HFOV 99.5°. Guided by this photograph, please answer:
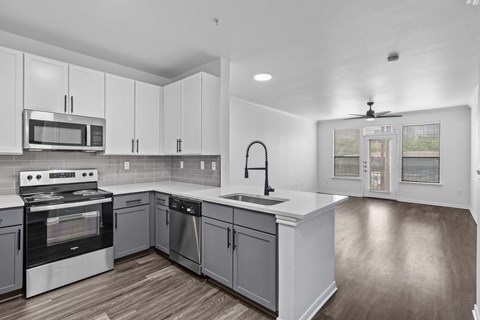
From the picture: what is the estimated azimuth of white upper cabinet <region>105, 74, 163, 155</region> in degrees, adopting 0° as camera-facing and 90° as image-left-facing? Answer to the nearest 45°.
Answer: approximately 315°

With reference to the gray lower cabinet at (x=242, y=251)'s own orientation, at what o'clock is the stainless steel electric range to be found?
The stainless steel electric range is roughly at 2 o'clock from the gray lower cabinet.

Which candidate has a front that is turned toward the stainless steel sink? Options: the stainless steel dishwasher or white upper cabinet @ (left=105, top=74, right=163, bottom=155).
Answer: the white upper cabinet

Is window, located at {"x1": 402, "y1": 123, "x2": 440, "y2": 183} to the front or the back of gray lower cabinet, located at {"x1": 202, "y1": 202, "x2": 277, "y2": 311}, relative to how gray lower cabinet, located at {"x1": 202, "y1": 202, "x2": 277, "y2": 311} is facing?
to the back

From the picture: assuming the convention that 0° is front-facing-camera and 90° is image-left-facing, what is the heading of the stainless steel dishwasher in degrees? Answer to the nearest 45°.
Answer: approximately 45°
